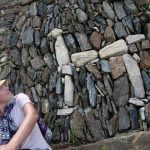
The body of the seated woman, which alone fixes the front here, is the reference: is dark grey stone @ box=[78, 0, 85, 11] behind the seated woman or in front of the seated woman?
behind

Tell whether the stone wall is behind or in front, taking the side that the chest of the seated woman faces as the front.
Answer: behind
